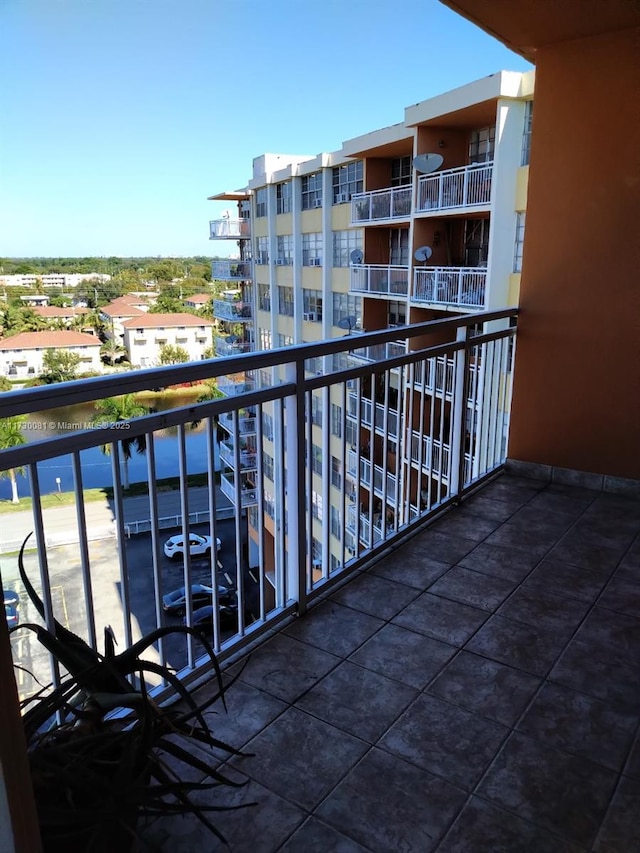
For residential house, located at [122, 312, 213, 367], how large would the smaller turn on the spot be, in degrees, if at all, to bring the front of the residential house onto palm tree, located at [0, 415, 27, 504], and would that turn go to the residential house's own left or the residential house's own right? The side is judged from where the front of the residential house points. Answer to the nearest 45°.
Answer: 0° — it already faces it

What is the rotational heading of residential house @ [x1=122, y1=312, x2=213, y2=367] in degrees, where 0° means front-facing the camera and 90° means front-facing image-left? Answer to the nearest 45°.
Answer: approximately 0°

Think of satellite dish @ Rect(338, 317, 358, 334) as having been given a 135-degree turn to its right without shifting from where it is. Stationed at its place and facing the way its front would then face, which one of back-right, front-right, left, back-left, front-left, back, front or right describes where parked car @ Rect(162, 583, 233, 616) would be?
back

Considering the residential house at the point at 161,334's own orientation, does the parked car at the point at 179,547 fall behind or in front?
in front

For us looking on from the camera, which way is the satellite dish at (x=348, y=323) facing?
facing the viewer and to the left of the viewer

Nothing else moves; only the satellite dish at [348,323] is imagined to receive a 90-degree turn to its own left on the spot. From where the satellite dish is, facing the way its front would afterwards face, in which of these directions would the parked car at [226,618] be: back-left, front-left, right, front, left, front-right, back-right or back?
front-right

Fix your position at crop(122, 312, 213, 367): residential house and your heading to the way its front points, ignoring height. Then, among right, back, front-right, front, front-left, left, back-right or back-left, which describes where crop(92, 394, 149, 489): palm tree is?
front

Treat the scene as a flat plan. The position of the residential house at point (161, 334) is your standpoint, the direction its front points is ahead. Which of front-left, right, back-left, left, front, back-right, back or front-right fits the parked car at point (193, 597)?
front

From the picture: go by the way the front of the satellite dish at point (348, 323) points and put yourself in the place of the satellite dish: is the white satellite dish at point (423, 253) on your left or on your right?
on your left

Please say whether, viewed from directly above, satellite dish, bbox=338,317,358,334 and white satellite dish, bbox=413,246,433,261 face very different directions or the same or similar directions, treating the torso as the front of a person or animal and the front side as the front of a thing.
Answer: same or similar directions

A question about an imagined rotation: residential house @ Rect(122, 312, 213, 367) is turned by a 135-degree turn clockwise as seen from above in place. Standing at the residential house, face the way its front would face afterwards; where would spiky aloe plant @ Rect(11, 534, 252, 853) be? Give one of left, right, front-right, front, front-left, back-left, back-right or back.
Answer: back-left

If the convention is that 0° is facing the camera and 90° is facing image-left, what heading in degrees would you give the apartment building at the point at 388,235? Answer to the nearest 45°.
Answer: approximately 45°

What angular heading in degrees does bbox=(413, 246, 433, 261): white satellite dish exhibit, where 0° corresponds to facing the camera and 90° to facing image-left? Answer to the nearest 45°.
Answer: approximately 45°

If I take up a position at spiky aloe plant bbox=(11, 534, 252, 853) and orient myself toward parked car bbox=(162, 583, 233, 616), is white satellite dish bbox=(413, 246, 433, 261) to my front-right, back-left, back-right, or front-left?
front-right

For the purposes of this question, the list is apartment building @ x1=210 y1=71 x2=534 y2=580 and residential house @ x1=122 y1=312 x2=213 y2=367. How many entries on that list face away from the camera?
0
